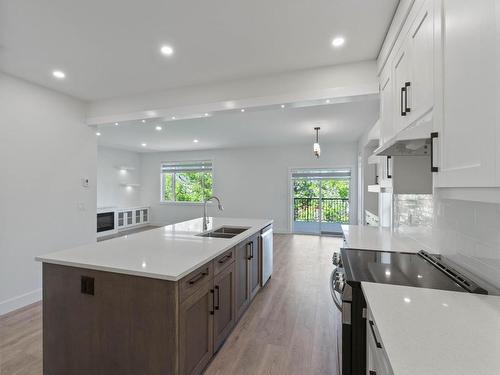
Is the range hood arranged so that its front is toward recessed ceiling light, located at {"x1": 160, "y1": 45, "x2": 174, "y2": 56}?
yes

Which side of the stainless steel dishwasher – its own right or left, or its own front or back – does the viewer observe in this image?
right

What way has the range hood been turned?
to the viewer's left

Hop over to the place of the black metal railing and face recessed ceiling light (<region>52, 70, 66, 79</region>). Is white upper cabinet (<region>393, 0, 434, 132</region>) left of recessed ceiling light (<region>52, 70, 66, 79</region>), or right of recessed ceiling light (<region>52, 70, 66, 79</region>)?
left

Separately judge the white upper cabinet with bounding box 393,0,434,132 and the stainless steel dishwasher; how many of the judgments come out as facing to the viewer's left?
1

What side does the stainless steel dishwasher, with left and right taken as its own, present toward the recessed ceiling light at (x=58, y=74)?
back

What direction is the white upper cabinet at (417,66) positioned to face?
to the viewer's left

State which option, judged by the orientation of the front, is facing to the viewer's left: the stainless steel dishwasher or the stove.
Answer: the stove

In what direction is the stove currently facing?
to the viewer's left
